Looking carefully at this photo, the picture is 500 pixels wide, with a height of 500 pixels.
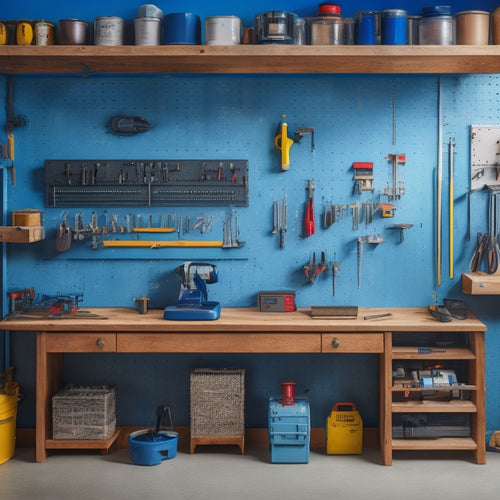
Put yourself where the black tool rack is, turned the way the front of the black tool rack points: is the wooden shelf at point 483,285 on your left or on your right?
on your left

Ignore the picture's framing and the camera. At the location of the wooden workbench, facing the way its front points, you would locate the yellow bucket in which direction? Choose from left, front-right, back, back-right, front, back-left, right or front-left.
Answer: right

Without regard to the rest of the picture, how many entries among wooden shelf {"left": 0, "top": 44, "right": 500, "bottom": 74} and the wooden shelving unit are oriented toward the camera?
2

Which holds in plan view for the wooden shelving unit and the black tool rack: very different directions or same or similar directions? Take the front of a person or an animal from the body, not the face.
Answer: same or similar directions

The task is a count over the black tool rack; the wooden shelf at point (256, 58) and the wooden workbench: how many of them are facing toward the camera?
3

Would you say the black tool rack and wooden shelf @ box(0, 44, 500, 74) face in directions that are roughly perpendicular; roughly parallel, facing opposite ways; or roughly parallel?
roughly parallel

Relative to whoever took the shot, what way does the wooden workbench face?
facing the viewer

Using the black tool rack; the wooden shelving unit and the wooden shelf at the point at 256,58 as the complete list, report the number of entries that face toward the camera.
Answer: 3

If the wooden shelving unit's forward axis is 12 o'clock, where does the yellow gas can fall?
The yellow gas can is roughly at 3 o'clock from the wooden shelving unit.

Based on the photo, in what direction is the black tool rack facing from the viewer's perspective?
toward the camera

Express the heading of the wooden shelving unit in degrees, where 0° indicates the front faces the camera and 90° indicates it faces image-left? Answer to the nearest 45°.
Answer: approximately 0°
